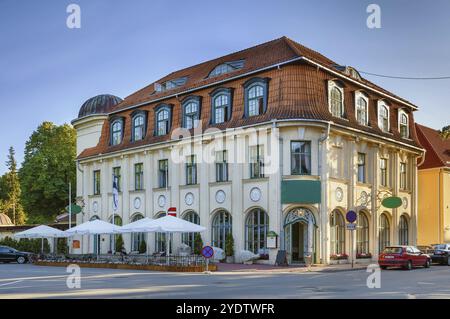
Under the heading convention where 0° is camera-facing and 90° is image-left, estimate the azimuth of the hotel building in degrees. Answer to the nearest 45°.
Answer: approximately 0°

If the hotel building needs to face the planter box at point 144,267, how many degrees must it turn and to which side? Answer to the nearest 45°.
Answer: approximately 45° to its right
